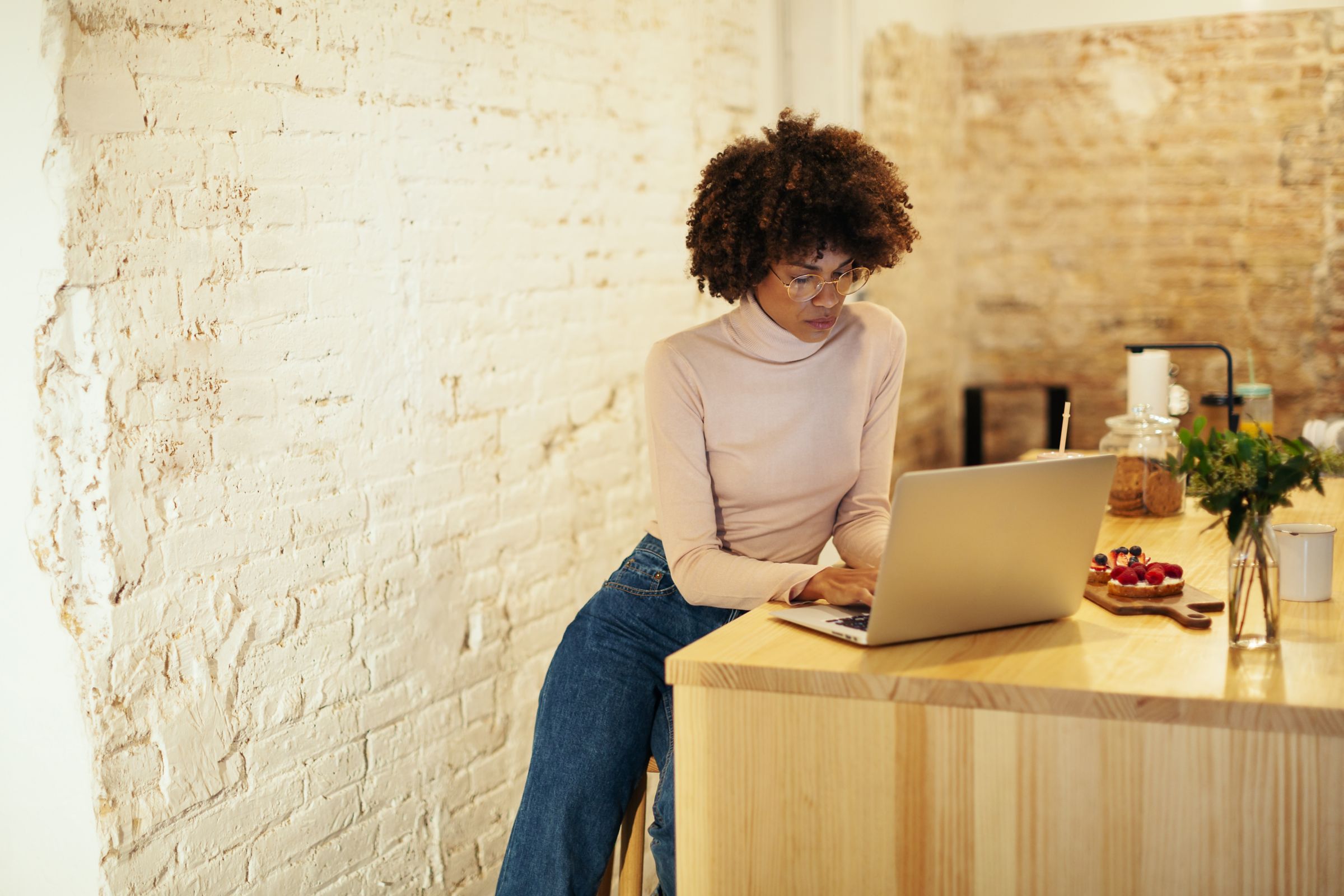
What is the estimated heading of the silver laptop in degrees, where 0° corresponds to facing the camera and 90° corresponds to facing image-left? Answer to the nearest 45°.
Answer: approximately 135°

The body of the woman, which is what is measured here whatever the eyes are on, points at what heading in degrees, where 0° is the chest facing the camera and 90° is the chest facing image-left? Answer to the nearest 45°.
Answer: approximately 315°

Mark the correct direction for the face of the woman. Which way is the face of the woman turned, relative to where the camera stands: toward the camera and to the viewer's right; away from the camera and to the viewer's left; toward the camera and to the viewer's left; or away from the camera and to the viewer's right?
toward the camera and to the viewer's right

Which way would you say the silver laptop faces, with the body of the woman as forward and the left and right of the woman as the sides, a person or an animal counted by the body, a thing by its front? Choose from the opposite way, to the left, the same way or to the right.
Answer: the opposite way

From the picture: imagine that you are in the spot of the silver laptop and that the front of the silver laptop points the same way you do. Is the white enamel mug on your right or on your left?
on your right

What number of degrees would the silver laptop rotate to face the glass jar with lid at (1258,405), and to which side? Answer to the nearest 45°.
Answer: approximately 45° to its right
